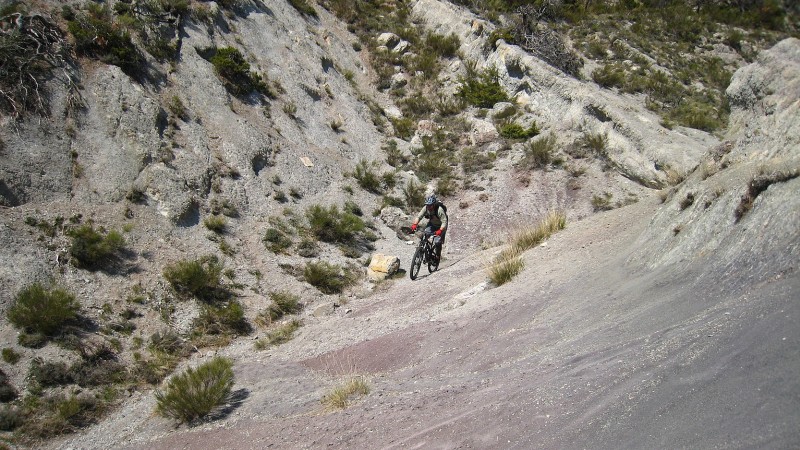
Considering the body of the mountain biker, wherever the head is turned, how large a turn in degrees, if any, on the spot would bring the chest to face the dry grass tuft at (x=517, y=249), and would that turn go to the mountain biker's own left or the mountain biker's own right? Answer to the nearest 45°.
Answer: approximately 90° to the mountain biker's own left

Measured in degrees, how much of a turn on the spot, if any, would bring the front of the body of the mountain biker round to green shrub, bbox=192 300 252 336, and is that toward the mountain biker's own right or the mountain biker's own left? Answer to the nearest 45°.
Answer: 0° — they already face it

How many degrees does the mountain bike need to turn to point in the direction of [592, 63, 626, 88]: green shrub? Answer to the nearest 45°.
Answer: approximately 180°

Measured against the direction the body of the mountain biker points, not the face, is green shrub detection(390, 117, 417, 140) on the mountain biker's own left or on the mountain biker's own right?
on the mountain biker's own right

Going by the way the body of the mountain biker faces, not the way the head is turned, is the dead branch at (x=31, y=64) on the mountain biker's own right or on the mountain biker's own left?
on the mountain biker's own right

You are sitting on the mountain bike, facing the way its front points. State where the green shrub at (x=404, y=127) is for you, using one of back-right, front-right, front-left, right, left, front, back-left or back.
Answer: back-right

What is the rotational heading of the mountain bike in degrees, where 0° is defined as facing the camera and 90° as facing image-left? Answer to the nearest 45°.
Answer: approximately 45°

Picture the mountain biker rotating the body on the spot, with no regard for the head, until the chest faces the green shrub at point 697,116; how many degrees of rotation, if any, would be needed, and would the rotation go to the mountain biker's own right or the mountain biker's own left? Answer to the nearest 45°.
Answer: approximately 180°
